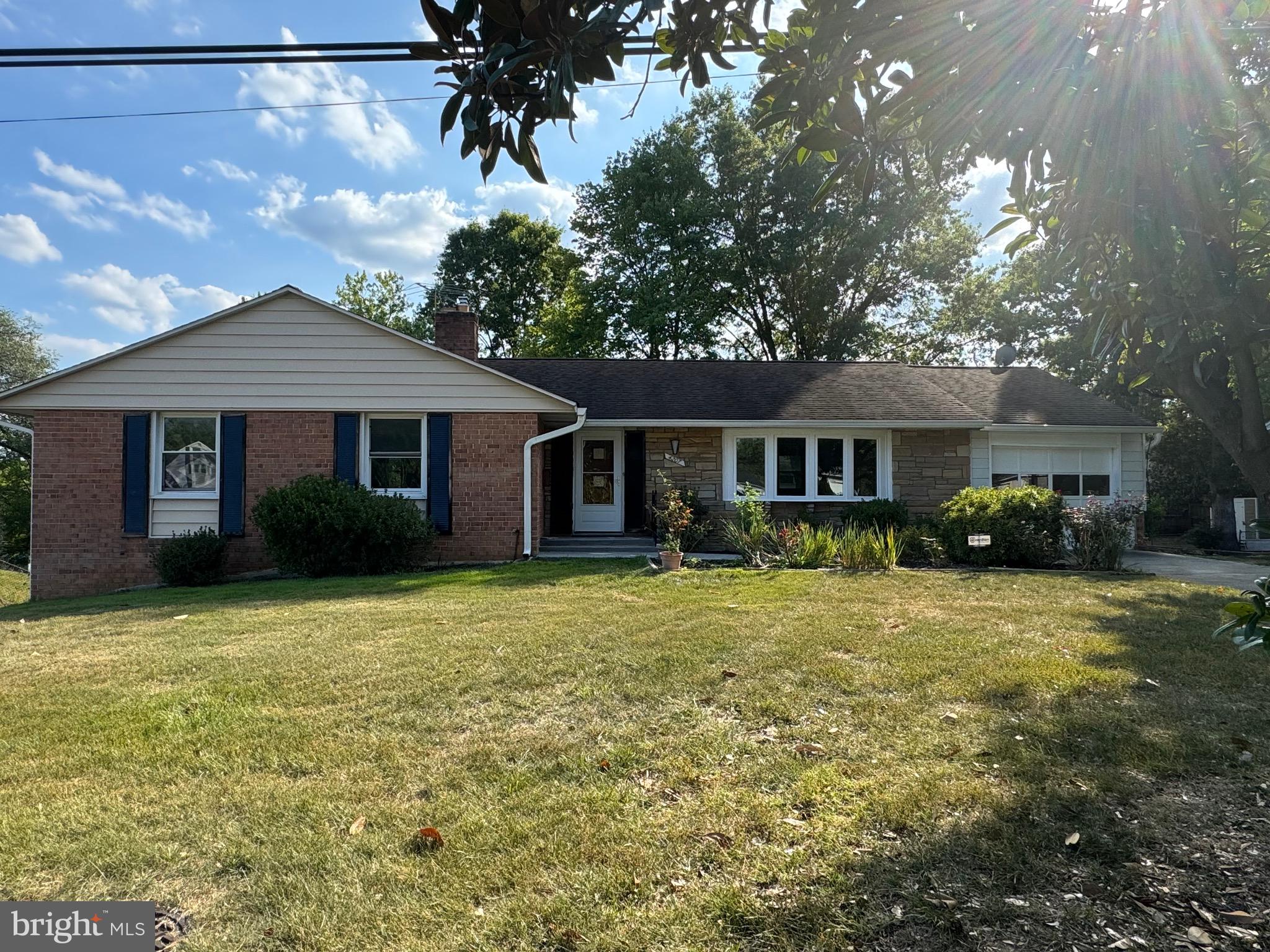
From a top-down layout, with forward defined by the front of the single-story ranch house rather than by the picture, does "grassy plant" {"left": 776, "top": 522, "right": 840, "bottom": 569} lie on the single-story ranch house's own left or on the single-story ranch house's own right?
on the single-story ranch house's own left

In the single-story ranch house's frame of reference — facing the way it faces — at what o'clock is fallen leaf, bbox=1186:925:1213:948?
The fallen leaf is roughly at 11 o'clock from the single-story ranch house.

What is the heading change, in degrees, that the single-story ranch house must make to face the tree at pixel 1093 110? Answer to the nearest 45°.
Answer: approximately 45° to its left

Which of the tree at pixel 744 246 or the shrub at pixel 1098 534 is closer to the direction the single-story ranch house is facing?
the shrub

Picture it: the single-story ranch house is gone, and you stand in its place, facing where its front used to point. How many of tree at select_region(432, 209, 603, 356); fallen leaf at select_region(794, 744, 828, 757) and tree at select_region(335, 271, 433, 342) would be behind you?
2

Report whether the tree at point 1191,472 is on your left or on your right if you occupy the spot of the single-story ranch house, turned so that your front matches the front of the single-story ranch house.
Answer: on your left

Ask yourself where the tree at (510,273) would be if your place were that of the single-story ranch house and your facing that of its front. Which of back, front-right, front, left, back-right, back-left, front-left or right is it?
back

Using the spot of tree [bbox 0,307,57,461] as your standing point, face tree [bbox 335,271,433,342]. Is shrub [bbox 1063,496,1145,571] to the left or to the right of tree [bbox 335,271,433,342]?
right

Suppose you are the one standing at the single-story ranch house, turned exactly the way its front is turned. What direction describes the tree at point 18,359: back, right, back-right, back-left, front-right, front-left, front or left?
back-right

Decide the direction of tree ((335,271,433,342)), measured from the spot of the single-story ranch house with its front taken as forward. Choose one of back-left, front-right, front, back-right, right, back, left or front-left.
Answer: back

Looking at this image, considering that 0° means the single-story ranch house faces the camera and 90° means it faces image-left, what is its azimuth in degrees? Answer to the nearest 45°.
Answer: approximately 0°

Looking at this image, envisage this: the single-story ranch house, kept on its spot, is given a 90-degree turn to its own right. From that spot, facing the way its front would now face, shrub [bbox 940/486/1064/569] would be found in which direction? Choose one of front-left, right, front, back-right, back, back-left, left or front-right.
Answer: back

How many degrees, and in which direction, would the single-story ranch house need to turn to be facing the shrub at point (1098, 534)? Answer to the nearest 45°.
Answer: approximately 90° to its left

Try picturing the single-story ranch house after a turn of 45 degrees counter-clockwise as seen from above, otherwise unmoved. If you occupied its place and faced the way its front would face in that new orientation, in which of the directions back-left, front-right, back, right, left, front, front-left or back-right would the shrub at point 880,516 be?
front-left
